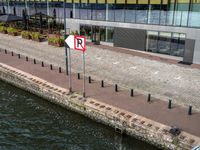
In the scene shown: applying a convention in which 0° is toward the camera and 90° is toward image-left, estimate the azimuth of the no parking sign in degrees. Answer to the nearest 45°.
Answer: approximately 45°

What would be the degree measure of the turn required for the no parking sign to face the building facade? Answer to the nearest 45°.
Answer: approximately 180°

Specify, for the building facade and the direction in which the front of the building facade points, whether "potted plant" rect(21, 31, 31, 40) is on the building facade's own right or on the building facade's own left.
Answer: on the building facade's own right

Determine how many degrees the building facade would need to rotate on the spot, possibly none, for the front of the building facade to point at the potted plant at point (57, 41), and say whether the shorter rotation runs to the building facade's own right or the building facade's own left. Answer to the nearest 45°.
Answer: approximately 45° to the building facade's own right

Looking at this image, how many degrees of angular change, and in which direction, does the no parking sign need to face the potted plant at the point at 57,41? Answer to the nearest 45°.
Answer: approximately 135° to its right

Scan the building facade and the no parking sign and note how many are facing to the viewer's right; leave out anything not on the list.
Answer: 0

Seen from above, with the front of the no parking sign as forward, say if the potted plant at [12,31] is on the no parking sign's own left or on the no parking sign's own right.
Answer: on the no parking sign's own right

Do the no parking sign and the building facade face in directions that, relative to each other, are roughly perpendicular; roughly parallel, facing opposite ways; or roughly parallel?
roughly parallel

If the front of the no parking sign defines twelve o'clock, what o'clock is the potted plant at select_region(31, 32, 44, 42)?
The potted plant is roughly at 4 o'clock from the no parking sign.

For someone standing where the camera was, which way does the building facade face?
facing the viewer and to the left of the viewer

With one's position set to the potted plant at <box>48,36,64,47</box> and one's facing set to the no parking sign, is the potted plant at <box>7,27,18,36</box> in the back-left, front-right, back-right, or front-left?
back-right

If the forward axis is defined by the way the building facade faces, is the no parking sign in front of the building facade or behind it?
in front
